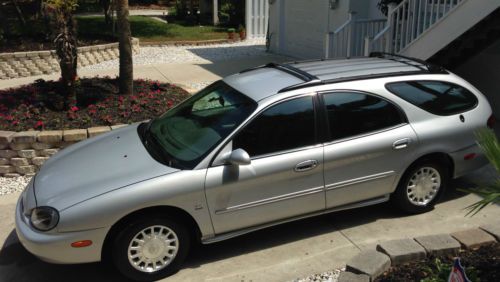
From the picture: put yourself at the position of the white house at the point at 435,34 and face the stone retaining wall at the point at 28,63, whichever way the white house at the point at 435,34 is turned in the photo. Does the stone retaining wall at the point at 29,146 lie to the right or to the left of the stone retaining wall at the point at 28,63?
left

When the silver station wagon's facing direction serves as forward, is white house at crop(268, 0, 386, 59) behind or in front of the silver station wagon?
behind

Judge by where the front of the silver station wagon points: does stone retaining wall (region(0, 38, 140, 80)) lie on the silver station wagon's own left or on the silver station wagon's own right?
on the silver station wagon's own right

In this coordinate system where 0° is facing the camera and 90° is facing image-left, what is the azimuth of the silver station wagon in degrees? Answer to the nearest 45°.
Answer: approximately 45°

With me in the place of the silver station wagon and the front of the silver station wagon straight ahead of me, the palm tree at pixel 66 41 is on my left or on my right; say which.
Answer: on my right

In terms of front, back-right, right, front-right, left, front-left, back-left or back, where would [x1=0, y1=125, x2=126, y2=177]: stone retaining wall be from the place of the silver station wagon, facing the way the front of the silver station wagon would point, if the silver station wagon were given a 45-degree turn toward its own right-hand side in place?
front-right

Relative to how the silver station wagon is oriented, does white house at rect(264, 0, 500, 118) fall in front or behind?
behind

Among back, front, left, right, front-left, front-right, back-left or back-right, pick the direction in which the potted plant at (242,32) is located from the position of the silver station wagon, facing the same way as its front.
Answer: back-right
